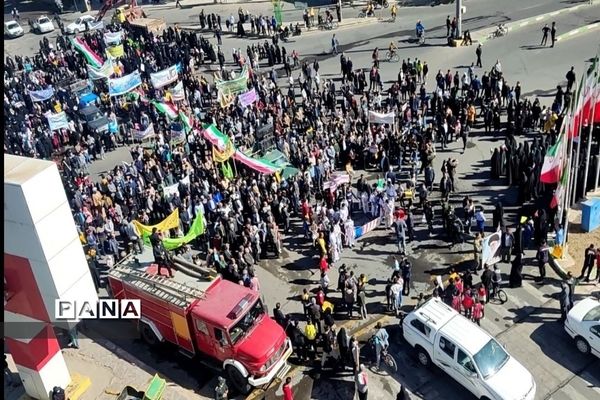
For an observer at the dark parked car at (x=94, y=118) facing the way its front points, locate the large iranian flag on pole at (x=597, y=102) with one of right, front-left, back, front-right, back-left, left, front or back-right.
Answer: front

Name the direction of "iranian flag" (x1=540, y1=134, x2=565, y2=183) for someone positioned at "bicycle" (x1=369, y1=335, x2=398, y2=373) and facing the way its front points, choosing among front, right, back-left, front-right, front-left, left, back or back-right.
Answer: left

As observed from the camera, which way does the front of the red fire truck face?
facing the viewer and to the right of the viewer

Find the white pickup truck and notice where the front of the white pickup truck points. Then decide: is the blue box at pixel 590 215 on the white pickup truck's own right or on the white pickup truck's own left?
on the white pickup truck's own left

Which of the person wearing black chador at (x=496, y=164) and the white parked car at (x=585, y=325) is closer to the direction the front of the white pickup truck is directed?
the white parked car

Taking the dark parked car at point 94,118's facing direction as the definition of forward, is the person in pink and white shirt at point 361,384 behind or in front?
in front

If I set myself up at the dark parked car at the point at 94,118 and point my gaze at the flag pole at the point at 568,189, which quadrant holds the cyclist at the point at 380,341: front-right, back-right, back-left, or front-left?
front-right

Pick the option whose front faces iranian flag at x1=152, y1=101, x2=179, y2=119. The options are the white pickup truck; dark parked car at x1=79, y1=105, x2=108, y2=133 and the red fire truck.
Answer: the dark parked car

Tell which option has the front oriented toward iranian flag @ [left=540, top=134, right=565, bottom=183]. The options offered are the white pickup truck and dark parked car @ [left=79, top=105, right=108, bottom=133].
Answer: the dark parked car
